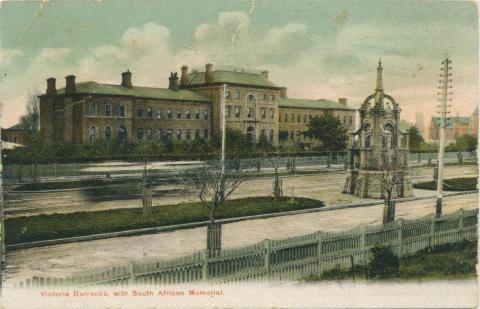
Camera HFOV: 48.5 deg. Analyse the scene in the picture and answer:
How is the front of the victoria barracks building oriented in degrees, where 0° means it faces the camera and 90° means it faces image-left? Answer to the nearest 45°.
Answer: approximately 315°

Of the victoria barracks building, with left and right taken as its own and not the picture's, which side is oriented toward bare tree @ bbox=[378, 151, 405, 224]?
front

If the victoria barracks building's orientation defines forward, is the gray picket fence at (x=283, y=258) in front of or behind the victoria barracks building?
in front

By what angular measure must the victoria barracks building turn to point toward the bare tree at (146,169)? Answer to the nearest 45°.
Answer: approximately 45° to its right

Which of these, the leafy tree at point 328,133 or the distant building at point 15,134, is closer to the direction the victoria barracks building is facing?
the leafy tree

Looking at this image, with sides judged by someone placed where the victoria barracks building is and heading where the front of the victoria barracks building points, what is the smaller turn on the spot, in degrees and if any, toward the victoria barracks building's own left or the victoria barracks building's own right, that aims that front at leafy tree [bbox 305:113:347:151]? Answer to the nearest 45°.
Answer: approximately 45° to the victoria barracks building's own left

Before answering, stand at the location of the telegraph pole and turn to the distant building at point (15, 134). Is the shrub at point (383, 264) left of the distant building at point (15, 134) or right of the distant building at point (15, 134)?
left
